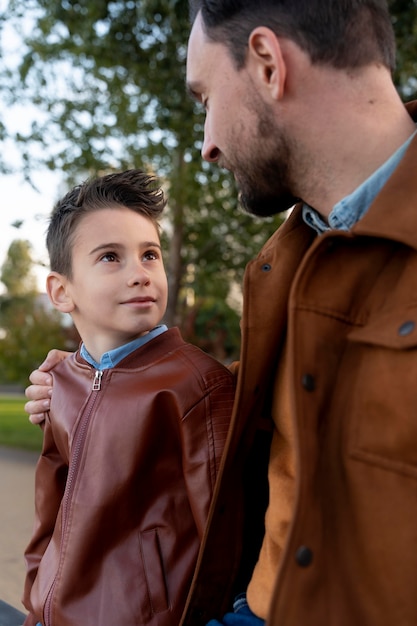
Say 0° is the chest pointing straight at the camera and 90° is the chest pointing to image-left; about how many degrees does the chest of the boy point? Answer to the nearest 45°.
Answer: approximately 45°

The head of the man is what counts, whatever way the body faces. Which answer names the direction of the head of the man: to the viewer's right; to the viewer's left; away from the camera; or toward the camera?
to the viewer's left

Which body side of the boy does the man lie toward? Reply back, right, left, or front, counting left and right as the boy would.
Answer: left

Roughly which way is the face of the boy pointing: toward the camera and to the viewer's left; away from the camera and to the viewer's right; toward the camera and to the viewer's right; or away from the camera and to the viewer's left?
toward the camera and to the viewer's right
